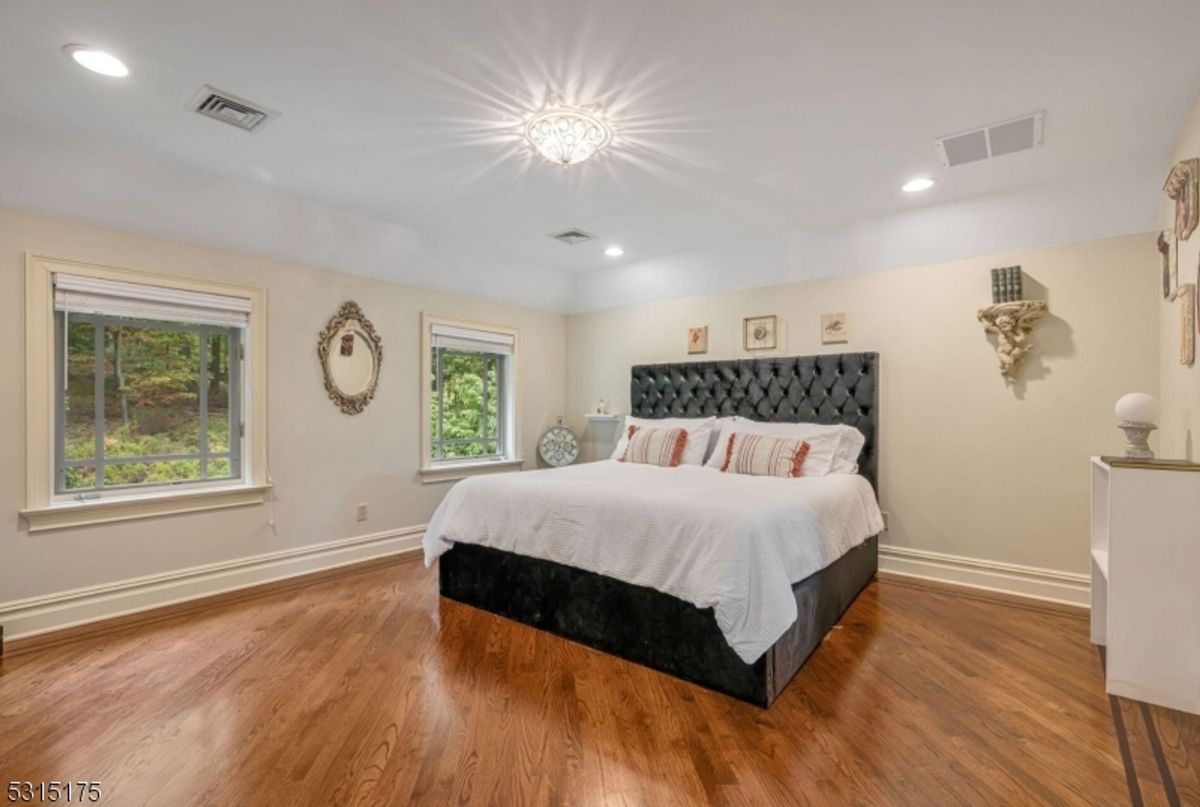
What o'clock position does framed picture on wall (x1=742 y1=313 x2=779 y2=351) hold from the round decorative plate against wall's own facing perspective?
The framed picture on wall is roughly at 10 o'clock from the round decorative plate against wall.

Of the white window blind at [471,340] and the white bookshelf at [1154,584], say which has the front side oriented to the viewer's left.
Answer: the white bookshelf

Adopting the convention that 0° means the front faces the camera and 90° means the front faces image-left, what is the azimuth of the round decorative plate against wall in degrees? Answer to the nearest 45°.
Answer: approximately 0°

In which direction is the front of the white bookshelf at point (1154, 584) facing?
to the viewer's left

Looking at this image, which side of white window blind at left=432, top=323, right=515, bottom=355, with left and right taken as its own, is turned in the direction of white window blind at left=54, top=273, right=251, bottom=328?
right

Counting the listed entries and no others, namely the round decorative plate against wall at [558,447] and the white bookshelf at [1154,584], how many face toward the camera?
1
